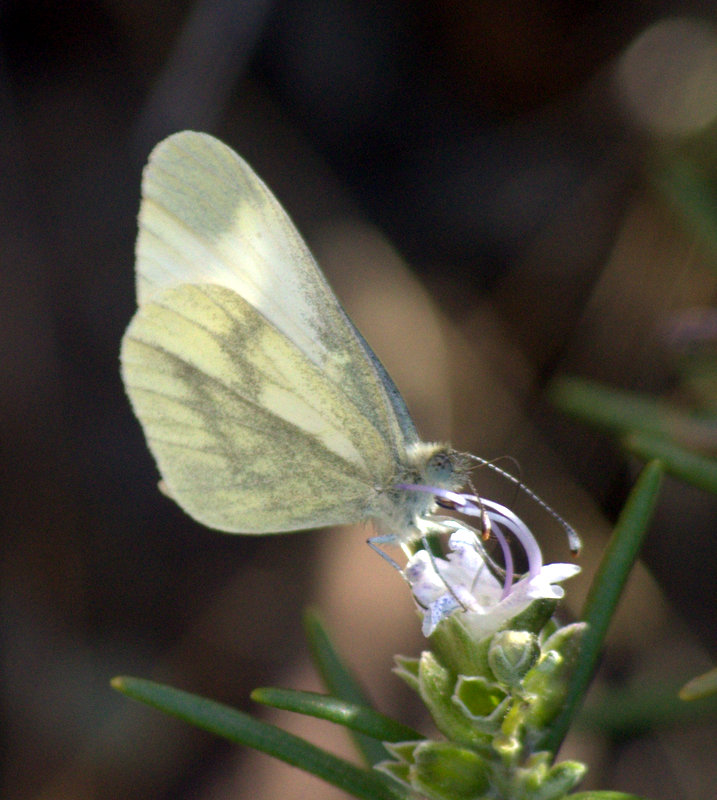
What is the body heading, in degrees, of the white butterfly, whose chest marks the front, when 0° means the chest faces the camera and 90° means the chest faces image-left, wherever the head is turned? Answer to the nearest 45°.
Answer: approximately 270°
